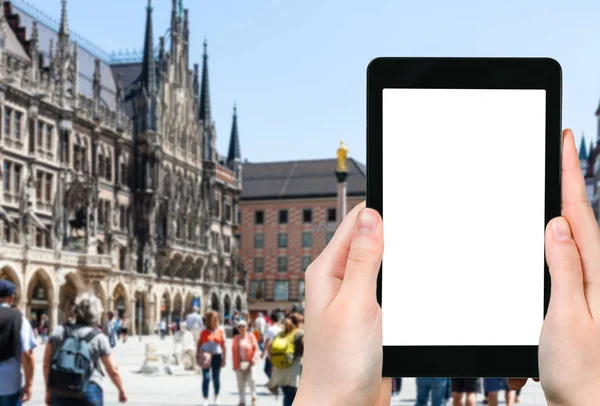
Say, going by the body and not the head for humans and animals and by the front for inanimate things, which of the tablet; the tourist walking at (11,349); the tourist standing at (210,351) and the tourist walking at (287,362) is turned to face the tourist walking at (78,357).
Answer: the tourist standing at (210,351)

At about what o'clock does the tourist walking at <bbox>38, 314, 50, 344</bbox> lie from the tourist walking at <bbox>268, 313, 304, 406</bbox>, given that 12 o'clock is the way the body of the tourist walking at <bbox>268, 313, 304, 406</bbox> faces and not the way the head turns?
the tourist walking at <bbox>38, 314, 50, 344</bbox> is roughly at 10 o'clock from the tourist walking at <bbox>268, 313, 304, 406</bbox>.

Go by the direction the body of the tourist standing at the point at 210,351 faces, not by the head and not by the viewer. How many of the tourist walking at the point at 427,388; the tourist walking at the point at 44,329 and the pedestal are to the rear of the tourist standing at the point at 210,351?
2

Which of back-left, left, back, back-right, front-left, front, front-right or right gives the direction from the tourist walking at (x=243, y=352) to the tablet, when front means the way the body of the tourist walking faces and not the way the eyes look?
front

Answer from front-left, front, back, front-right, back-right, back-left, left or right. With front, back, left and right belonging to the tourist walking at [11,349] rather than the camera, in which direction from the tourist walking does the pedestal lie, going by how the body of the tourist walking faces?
front

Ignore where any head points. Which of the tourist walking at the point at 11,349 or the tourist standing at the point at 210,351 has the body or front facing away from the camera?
the tourist walking at the point at 11,349

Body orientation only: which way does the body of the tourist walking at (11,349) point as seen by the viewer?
away from the camera

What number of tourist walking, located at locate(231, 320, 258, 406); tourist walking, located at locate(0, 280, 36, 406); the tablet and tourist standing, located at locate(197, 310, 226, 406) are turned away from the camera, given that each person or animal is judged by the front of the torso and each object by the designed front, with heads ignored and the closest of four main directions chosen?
1

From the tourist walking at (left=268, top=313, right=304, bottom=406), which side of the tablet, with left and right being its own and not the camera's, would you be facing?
back

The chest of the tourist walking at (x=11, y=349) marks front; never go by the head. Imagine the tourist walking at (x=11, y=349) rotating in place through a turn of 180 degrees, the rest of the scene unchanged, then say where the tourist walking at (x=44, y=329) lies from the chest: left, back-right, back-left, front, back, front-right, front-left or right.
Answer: back

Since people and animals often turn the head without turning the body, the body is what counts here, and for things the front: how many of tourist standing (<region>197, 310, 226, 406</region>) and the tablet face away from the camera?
0

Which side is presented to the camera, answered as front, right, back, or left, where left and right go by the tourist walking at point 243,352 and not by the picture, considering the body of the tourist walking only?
front

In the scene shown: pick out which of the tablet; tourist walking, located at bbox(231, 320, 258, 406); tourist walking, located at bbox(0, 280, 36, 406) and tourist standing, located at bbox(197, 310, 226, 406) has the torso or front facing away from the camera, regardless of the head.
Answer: tourist walking, located at bbox(0, 280, 36, 406)

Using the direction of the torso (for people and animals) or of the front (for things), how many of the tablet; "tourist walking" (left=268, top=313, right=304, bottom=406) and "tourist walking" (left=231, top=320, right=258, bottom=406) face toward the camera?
2

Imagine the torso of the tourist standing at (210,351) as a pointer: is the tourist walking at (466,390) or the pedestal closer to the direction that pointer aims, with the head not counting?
the tourist walking

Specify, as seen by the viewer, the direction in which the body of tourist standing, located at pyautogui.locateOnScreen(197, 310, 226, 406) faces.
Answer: toward the camera
